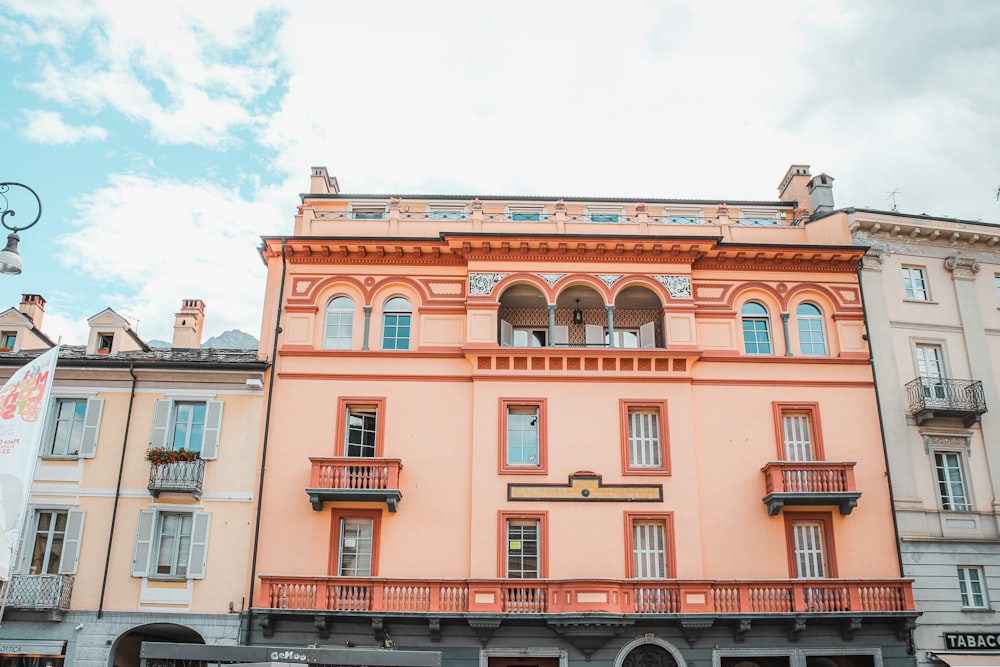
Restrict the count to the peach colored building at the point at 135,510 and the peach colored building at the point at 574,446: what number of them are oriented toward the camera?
2

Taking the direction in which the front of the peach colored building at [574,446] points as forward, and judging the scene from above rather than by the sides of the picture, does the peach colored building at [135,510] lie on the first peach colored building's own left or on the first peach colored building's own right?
on the first peach colored building's own right

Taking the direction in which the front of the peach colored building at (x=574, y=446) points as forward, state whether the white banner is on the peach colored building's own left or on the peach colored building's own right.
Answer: on the peach colored building's own right

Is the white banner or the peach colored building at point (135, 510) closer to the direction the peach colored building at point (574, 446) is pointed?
the white banner

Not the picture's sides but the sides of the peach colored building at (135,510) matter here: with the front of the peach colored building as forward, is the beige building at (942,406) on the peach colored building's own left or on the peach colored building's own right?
on the peach colored building's own left

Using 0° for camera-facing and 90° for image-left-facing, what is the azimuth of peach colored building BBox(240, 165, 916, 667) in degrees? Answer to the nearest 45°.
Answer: approximately 0°

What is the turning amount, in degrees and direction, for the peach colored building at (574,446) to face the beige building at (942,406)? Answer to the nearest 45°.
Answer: approximately 90° to its left

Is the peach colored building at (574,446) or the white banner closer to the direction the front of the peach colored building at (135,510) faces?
the white banner

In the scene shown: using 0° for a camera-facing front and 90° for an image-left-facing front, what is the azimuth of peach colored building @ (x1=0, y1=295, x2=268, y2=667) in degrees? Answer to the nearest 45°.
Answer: approximately 0°

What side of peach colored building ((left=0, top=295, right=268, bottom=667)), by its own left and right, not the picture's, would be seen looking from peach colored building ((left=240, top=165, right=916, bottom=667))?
left
